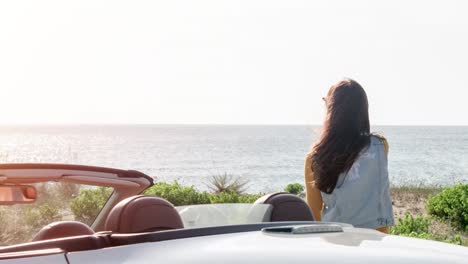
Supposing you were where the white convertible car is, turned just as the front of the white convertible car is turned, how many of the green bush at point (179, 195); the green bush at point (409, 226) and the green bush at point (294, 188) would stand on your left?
0

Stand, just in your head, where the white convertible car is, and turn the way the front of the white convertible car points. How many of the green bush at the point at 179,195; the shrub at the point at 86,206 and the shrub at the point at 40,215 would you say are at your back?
0

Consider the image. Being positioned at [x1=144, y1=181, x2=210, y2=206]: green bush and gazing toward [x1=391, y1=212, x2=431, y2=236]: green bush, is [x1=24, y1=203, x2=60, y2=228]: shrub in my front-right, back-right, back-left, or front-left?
back-right

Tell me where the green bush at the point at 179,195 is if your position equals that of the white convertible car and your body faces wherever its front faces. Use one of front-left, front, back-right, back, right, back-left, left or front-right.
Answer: front-right

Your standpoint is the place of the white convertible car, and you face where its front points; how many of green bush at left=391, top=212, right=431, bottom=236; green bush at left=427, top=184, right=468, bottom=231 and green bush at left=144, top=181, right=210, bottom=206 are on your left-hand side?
0

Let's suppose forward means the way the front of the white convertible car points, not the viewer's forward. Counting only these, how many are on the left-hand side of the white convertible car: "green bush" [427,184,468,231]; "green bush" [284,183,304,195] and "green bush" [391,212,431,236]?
0

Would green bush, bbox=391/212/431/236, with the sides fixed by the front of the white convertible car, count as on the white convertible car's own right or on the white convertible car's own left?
on the white convertible car's own right

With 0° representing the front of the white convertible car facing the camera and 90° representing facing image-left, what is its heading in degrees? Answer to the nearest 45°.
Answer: approximately 135°

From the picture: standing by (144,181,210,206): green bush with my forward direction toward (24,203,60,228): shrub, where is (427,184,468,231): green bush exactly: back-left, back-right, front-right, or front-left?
back-left

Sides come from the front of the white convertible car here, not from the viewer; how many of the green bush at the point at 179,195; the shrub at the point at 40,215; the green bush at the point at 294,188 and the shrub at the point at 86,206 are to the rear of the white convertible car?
0

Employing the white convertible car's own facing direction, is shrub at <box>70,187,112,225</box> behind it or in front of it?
in front
